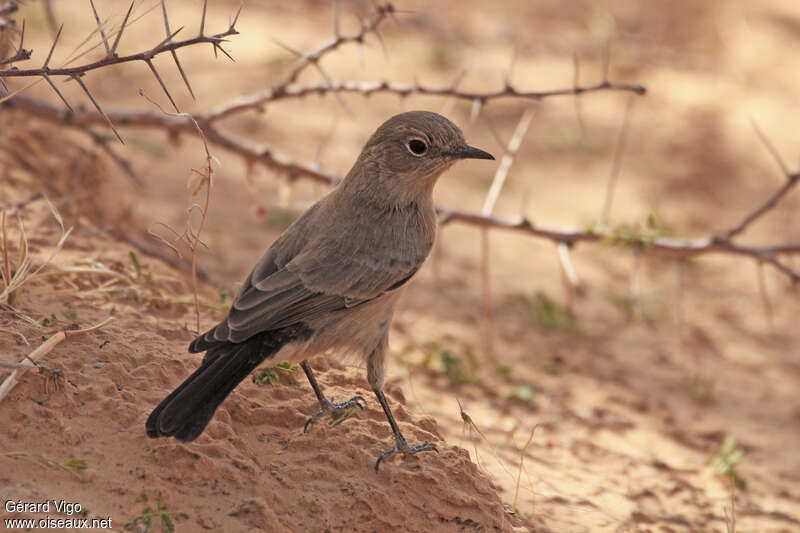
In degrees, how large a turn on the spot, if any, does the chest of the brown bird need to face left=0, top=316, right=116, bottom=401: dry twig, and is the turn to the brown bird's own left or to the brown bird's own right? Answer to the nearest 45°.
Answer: approximately 180°

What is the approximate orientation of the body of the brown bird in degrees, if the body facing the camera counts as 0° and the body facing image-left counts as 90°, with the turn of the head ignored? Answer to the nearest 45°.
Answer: approximately 270°
